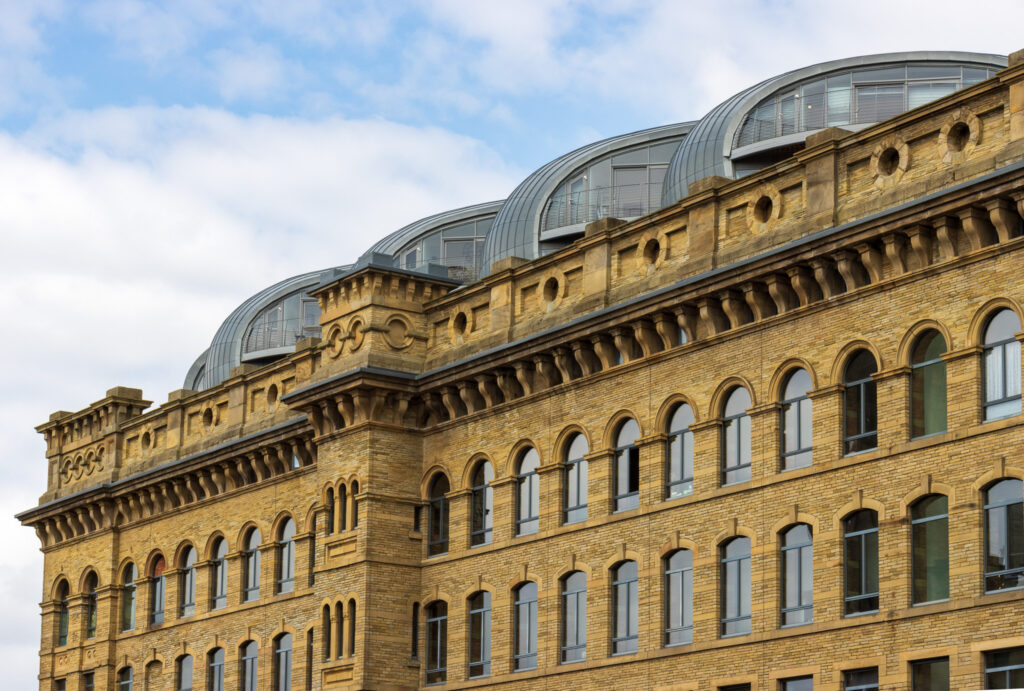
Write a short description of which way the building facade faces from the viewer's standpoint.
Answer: facing the viewer and to the left of the viewer
